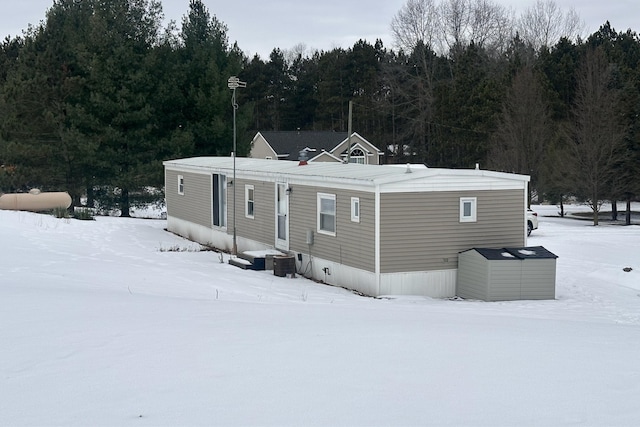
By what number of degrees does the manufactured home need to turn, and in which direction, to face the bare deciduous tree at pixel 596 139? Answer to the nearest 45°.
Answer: approximately 180°

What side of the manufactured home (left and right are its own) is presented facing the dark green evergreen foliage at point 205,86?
right

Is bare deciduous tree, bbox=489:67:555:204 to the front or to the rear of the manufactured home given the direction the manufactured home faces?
to the rear

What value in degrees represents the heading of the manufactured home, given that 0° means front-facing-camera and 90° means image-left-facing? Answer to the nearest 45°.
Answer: approximately 45°
